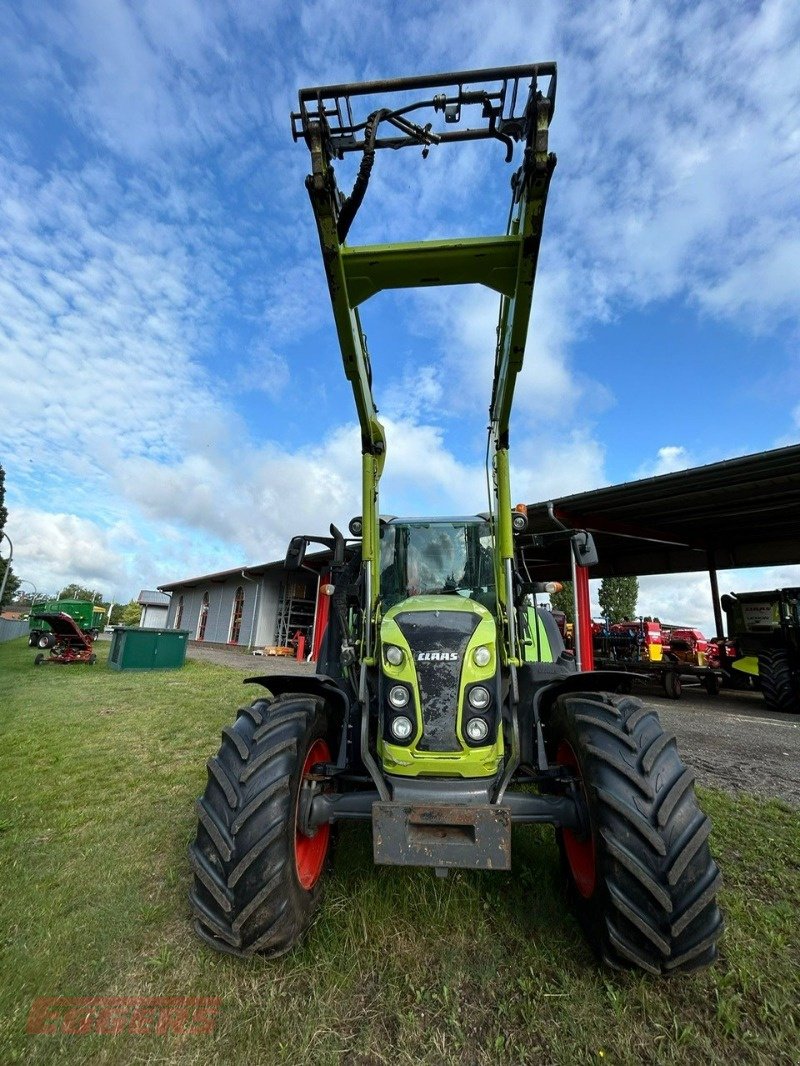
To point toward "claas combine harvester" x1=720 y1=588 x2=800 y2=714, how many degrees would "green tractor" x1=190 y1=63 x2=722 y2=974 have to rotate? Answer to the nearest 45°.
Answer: approximately 135° to its left

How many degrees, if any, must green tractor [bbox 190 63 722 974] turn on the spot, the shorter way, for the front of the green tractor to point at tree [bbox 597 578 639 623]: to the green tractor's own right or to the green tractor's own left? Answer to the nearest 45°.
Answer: approximately 180°

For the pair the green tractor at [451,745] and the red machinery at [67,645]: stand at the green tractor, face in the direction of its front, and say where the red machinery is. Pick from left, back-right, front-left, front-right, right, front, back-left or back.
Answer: back-right

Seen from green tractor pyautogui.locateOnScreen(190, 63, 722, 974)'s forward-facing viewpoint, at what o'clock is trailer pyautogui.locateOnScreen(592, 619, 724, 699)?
The trailer is roughly at 7 o'clock from the green tractor.

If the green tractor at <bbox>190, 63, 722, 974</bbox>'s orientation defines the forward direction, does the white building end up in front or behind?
behind

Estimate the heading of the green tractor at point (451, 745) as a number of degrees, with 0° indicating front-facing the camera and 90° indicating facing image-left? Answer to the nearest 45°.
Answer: approximately 0°

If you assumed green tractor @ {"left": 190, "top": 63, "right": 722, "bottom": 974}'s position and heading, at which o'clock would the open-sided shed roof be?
The open-sided shed roof is roughly at 7 o'clock from the green tractor.

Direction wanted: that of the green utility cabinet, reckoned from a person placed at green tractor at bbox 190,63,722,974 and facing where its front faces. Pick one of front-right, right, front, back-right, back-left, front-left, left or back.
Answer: back-right
